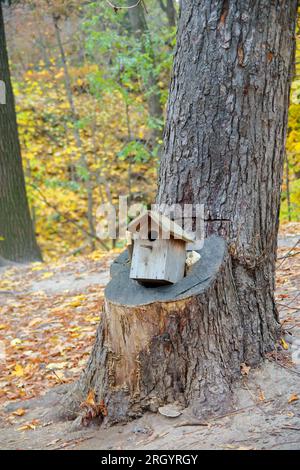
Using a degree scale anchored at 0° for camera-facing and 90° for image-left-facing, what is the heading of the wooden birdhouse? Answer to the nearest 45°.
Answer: approximately 45°

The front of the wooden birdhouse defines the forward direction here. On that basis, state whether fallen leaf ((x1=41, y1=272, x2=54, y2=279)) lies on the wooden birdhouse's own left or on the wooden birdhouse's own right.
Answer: on the wooden birdhouse's own right

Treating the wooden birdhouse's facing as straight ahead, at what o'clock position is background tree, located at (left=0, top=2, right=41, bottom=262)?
The background tree is roughly at 4 o'clock from the wooden birdhouse.

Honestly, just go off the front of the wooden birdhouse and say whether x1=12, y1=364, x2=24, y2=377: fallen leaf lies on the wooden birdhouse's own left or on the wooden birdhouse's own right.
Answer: on the wooden birdhouse's own right
